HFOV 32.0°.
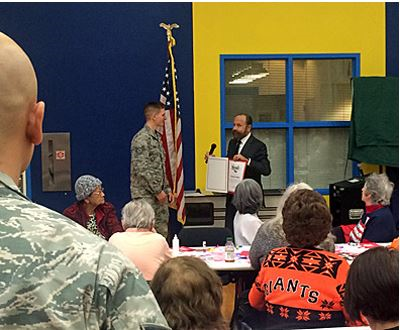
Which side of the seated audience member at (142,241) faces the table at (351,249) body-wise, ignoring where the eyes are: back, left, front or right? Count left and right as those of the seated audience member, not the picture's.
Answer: right

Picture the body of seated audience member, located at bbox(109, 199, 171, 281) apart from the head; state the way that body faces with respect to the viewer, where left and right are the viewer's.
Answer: facing away from the viewer

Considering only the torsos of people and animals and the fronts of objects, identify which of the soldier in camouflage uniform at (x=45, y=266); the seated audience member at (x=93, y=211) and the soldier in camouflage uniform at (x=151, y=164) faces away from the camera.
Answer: the soldier in camouflage uniform at (x=45, y=266)

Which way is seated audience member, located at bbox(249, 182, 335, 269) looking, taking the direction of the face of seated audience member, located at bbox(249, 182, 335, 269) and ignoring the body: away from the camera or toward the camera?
away from the camera

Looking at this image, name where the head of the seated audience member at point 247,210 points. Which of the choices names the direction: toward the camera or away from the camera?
away from the camera

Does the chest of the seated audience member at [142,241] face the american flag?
yes

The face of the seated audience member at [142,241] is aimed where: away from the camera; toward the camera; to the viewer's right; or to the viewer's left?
away from the camera

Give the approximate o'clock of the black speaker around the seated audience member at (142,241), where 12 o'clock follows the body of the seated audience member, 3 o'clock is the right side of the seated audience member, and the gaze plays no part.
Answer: The black speaker is roughly at 1 o'clock from the seated audience member.

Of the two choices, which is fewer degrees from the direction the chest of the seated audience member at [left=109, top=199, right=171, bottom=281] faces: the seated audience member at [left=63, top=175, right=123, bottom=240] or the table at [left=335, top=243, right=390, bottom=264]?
the seated audience member

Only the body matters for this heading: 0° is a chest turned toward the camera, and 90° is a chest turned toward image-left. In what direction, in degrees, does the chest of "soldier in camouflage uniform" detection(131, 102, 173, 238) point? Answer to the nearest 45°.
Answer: approximately 270°

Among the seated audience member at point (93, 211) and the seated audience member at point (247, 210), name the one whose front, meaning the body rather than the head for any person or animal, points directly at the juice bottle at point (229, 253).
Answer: the seated audience member at point (93, 211)

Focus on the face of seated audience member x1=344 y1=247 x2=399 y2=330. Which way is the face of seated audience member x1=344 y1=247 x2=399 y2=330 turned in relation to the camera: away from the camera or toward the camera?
away from the camera

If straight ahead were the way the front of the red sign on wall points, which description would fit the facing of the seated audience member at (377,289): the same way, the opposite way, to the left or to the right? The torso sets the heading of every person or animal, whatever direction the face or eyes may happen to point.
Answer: the opposite way

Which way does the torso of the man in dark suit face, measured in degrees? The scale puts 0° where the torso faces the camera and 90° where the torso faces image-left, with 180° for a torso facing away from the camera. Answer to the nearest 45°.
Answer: approximately 45°

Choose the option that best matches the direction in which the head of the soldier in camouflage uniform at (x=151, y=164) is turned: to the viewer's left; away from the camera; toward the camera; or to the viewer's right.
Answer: to the viewer's right

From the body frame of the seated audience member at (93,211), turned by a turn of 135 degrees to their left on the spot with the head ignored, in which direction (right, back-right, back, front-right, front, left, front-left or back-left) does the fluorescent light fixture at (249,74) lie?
front-right

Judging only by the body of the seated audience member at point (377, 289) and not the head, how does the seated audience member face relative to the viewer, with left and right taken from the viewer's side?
facing away from the viewer and to the left of the viewer

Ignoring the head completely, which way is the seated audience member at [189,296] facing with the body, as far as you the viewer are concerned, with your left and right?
facing away from the viewer
